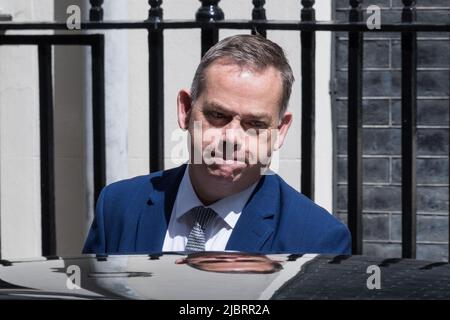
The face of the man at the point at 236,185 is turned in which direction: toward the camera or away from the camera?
toward the camera

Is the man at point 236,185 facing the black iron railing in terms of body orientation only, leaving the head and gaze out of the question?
no

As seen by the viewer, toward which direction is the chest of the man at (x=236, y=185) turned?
toward the camera
